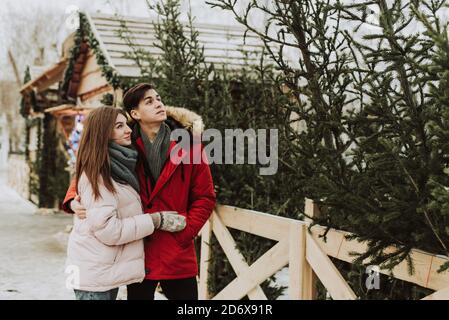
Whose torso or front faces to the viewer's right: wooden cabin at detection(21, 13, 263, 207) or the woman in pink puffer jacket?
the woman in pink puffer jacket

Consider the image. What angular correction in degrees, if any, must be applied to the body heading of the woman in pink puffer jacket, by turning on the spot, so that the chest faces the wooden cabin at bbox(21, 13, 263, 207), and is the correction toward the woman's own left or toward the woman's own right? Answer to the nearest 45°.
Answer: approximately 90° to the woman's own left

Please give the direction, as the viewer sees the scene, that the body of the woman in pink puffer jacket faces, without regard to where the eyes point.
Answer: to the viewer's right

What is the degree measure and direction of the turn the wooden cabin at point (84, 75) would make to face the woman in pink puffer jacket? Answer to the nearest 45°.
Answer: approximately 45° to its left

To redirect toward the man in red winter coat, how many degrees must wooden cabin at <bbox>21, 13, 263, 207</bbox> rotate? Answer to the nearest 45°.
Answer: approximately 45° to its left

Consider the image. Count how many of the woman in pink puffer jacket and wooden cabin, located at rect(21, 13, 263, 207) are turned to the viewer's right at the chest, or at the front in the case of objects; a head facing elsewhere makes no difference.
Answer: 1

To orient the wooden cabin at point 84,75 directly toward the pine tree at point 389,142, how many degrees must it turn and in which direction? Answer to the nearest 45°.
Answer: approximately 45° to its left

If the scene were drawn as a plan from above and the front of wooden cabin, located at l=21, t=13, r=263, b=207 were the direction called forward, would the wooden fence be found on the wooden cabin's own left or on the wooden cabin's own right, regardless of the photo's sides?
on the wooden cabin's own left
